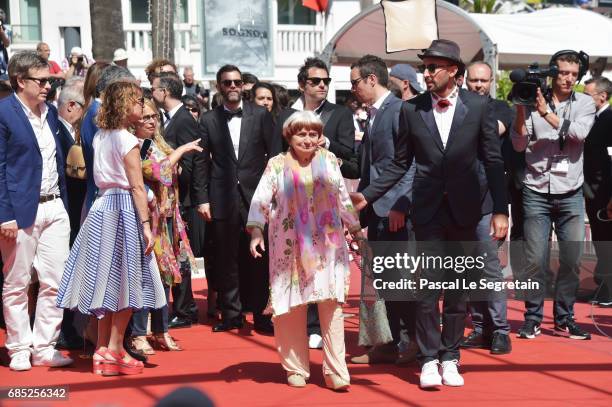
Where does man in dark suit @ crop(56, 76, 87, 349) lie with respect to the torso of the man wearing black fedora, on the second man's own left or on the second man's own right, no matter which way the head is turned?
on the second man's own right

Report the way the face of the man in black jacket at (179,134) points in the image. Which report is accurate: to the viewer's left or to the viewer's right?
to the viewer's left

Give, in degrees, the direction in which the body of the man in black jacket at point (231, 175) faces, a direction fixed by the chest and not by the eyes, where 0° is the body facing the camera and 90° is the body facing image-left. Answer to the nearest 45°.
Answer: approximately 0°

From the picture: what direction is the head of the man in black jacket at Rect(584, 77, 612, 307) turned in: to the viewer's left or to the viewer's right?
to the viewer's left

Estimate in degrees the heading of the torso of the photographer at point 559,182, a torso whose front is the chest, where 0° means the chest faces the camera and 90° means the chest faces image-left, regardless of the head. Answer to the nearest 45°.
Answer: approximately 0°

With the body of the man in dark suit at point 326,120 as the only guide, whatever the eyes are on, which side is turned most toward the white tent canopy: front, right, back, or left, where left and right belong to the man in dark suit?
back
